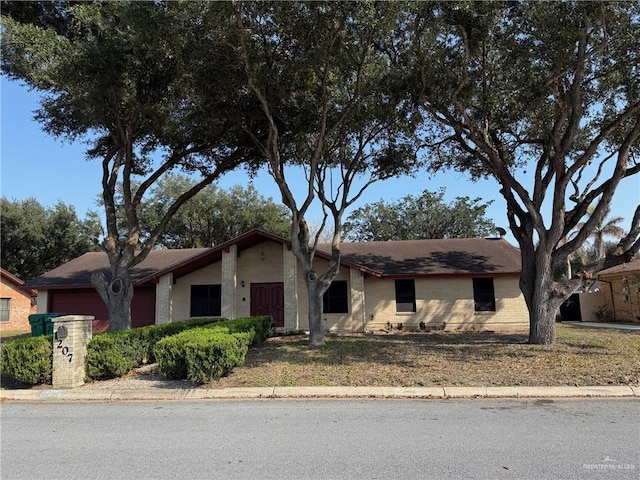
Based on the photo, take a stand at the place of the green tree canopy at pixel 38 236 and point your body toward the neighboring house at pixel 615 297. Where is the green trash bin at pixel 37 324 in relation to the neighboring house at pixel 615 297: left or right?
right

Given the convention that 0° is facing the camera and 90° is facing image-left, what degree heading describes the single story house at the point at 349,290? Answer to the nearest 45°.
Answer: approximately 0°

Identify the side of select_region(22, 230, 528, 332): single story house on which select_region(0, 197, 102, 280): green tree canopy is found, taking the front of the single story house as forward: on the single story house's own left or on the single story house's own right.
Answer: on the single story house's own right

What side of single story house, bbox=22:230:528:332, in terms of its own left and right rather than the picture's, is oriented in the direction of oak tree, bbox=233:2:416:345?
front

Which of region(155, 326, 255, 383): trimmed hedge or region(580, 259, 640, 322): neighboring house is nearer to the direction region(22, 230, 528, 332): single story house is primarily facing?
the trimmed hedge

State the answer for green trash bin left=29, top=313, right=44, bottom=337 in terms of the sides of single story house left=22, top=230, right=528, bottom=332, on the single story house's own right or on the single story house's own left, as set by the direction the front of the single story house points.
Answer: on the single story house's own right

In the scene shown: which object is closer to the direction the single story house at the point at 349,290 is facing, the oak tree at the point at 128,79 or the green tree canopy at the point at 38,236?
the oak tree

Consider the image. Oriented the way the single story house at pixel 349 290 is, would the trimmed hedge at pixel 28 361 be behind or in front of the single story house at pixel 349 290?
in front

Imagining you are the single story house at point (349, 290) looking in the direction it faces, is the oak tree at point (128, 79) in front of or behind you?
in front

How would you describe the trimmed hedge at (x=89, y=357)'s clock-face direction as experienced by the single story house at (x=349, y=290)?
The trimmed hedge is roughly at 1 o'clock from the single story house.

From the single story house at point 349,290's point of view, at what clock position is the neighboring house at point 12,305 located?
The neighboring house is roughly at 4 o'clock from the single story house.

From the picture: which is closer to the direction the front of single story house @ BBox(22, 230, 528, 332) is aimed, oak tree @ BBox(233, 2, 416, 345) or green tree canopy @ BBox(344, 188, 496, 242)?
the oak tree

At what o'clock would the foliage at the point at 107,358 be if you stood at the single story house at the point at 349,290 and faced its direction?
The foliage is roughly at 1 o'clock from the single story house.
